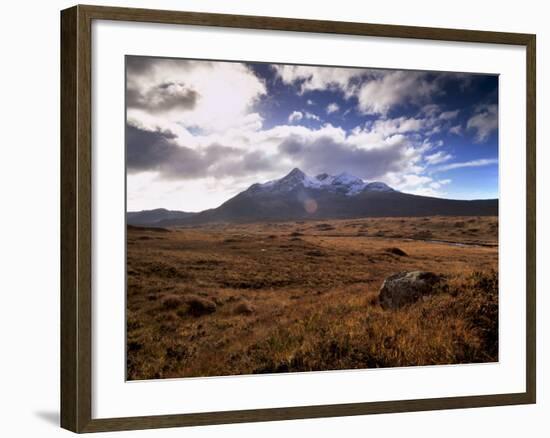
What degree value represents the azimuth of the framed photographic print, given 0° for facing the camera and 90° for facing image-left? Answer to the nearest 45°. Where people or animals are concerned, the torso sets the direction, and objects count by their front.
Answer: approximately 315°
